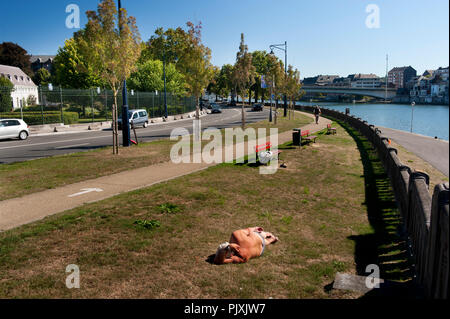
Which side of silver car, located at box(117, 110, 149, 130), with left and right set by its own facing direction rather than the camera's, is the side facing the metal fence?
right

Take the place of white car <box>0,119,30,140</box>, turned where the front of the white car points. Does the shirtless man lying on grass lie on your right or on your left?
on your left

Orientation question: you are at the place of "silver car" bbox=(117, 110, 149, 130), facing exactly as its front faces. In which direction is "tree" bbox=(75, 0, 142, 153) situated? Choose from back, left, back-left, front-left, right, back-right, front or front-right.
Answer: front-left

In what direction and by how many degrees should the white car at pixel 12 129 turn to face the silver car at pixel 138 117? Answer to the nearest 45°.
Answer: approximately 135° to its right
